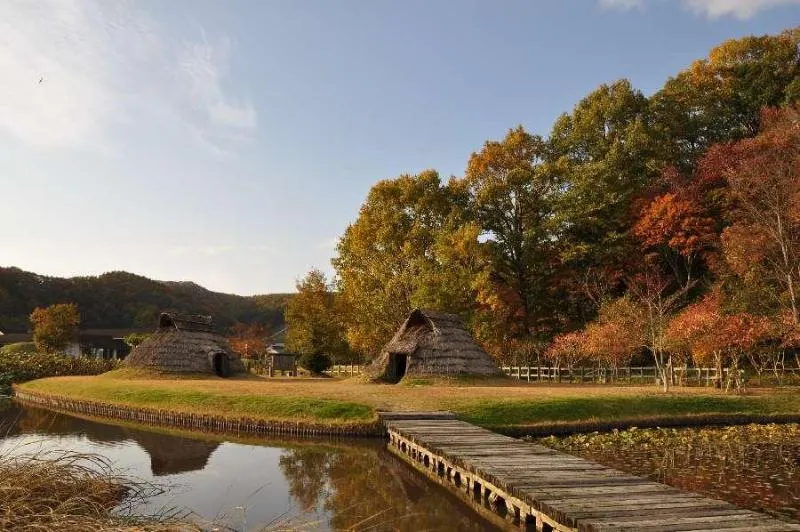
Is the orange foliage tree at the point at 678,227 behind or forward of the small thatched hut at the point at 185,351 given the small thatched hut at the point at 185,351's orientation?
forward

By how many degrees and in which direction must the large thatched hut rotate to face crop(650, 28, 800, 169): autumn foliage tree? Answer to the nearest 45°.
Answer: approximately 180°

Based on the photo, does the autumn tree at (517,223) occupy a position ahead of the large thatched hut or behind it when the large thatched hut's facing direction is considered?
behind

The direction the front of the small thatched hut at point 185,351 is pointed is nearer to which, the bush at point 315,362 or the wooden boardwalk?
the wooden boardwalk

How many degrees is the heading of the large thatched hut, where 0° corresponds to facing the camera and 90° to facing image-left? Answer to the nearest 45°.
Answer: approximately 45°

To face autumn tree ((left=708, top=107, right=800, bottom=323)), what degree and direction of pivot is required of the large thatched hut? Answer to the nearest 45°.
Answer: approximately 135° to its left

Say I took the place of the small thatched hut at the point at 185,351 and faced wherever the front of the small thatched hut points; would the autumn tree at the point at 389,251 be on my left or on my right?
on my left

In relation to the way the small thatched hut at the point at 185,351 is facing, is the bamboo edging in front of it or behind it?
in front

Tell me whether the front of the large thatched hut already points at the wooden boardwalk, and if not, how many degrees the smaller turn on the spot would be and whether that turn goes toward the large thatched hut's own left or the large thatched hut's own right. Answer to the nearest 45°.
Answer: approximately 45° to the large thatched hut's own left

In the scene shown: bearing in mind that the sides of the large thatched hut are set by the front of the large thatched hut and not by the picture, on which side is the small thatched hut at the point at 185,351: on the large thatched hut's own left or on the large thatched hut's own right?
on the large thatched hut's own right
